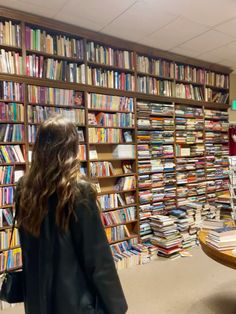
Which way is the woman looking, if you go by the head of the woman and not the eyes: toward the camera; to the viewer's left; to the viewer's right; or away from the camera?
away from the camera

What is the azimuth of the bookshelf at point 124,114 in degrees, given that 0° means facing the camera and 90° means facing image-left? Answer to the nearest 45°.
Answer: approximately 315°

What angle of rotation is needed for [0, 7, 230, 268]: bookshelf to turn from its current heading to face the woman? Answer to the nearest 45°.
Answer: approximately 45° to its right

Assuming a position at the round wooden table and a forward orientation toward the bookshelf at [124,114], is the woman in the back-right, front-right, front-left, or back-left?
back-left
